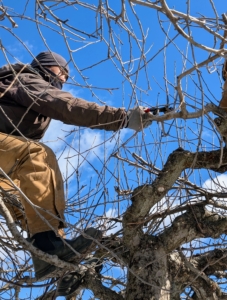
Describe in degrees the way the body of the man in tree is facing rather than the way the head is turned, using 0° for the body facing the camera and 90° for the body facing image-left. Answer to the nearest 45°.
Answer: approximately 270°
